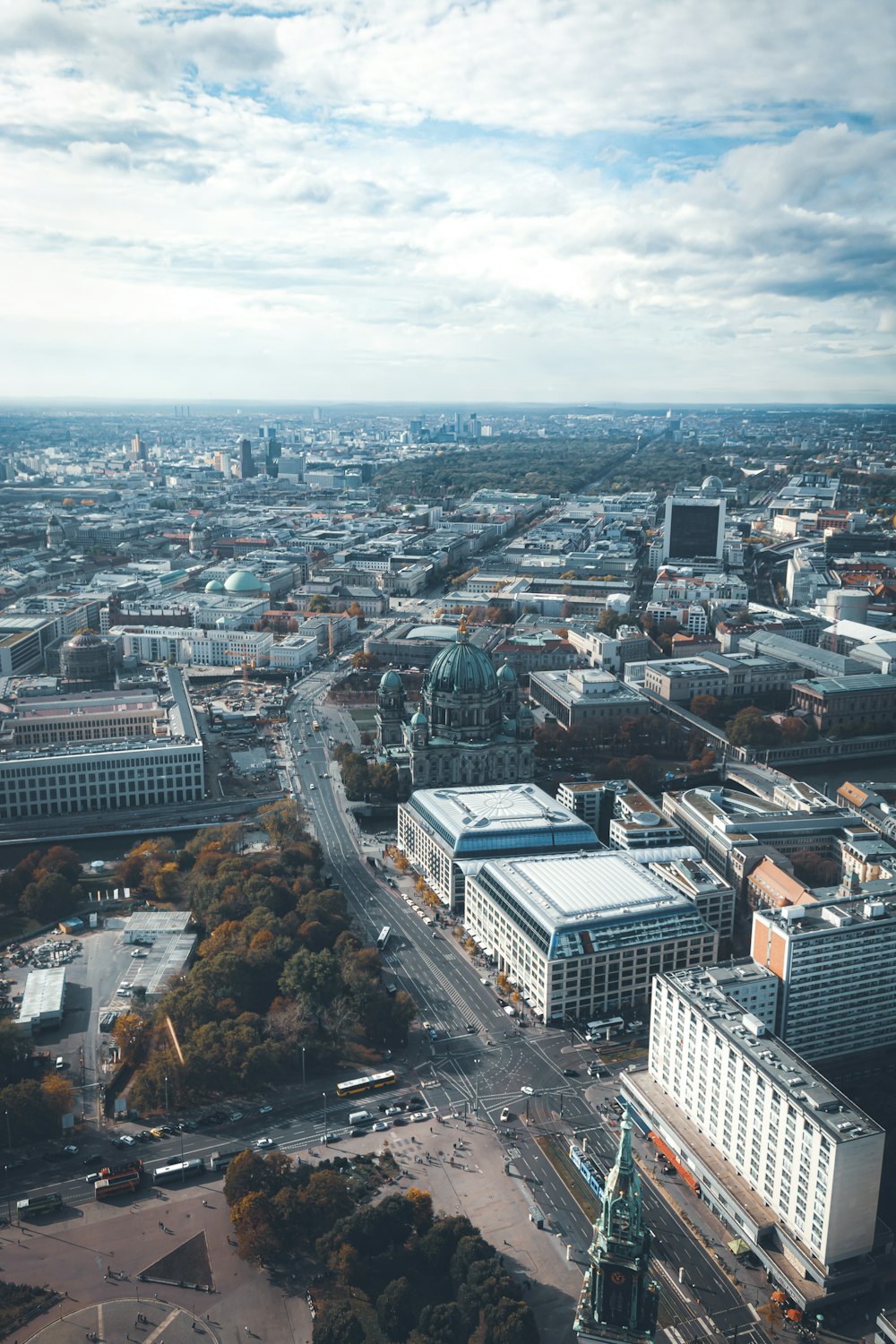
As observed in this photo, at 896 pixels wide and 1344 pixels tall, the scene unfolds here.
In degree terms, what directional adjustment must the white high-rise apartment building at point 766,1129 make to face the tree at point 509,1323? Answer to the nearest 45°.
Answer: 0° — it already faces it

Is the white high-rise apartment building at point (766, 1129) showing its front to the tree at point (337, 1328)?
yes

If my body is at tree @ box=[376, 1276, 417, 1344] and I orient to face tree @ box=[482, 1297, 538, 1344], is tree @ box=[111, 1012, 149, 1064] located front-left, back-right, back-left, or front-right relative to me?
back-left

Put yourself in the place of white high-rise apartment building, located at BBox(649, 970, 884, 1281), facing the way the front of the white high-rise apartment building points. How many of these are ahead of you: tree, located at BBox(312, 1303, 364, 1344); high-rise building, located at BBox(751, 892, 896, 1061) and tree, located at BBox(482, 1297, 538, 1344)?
2

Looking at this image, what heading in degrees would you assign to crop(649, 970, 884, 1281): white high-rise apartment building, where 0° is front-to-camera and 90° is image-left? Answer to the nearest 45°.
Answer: approximately 45°

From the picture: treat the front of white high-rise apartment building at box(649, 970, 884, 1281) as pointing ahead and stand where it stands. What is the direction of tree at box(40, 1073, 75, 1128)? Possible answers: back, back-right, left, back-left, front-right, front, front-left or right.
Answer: front-right
